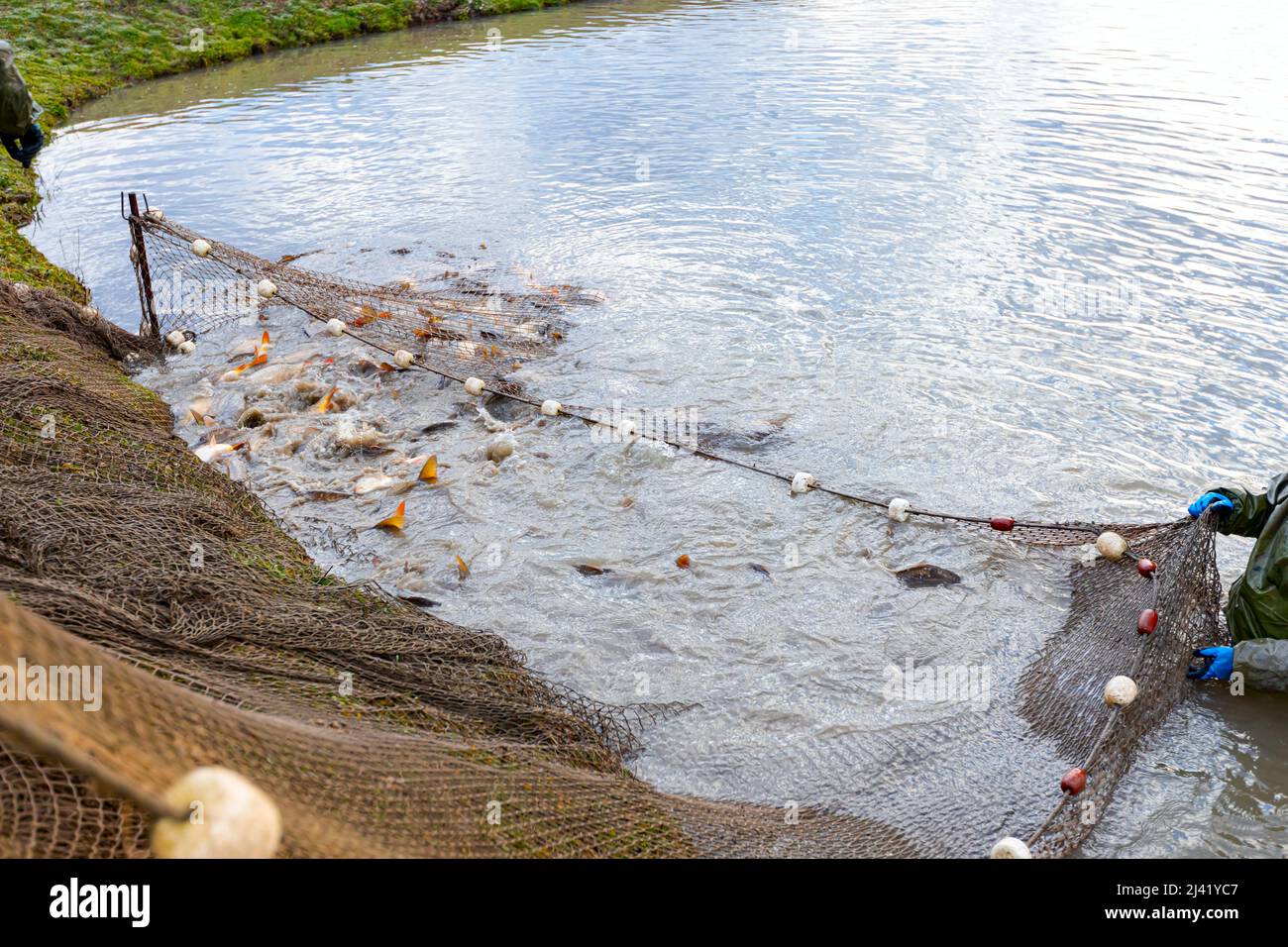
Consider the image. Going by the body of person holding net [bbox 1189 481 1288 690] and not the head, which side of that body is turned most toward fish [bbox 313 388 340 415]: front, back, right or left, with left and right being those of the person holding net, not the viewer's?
front

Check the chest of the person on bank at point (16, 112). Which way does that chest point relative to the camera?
to the viewer's right

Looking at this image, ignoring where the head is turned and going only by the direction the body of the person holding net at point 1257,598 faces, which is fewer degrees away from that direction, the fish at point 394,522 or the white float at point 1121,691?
the fish

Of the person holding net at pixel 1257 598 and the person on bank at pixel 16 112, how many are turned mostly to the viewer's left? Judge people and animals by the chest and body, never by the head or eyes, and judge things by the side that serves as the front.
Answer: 1

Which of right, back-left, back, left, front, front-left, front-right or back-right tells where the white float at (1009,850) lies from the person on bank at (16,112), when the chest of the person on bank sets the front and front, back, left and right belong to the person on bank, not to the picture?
right

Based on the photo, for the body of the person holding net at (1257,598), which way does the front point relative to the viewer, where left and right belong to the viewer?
facing to the left of the viewer

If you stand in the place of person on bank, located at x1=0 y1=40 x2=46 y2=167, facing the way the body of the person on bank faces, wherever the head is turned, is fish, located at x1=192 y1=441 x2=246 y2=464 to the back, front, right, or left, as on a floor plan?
right

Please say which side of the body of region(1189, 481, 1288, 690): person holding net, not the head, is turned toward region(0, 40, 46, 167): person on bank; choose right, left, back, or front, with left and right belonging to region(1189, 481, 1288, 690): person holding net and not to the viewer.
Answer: front
